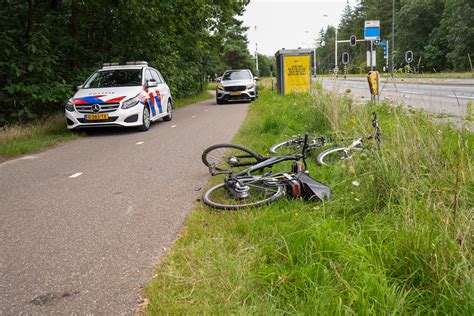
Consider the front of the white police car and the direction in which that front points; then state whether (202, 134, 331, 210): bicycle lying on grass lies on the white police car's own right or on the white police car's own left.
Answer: on the white police car's own left

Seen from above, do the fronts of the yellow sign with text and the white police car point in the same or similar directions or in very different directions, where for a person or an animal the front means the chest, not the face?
same or similar directions

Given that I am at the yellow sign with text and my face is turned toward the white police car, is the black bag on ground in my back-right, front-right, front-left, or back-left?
front-left

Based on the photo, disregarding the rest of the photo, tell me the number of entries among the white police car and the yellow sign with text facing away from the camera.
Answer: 0

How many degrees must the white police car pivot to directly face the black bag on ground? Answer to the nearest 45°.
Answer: approximately 45° to its left

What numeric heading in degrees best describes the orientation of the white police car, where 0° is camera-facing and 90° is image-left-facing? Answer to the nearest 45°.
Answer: approximately 45°

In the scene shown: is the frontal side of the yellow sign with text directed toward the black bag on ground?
yes

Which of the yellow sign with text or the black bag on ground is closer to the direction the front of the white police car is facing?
the black bag on ground

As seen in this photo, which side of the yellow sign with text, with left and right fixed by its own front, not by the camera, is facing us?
front

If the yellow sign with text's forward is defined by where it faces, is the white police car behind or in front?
in front

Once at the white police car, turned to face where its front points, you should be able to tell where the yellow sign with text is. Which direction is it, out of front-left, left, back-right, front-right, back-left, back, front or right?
back

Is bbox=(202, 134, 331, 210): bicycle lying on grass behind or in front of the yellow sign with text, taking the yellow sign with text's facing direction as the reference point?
in front

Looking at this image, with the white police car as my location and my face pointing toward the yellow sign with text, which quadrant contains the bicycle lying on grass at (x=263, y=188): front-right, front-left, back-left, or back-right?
back-right
